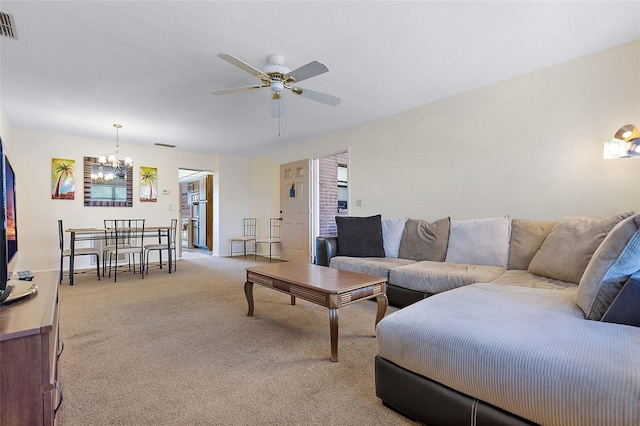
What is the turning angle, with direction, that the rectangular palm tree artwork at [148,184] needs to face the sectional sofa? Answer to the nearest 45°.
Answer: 0° — it already faces it

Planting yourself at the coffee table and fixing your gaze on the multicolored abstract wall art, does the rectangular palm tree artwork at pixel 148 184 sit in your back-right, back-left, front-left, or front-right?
back-left

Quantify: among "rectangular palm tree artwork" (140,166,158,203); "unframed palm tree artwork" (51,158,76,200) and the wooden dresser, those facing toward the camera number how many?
2

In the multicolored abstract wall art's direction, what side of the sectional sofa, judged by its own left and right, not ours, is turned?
back

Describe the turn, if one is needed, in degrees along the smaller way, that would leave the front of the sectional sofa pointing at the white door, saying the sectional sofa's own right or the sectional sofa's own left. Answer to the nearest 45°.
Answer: approximately 90° to the sectional sofa's own right

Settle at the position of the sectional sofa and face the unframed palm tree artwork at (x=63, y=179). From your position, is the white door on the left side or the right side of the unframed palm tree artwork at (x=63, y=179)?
right

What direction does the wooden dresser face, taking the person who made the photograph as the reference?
facing to the right of the viewer

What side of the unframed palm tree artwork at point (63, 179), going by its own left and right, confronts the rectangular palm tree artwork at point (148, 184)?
left

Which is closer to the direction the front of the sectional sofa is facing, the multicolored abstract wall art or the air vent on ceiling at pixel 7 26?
the air vent on ceiling

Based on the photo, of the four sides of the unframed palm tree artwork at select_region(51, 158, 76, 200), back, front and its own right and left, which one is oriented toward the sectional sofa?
front

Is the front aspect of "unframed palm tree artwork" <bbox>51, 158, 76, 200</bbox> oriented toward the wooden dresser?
yes

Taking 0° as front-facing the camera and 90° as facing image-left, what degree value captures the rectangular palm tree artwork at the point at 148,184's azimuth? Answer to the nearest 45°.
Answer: approximately 0°
